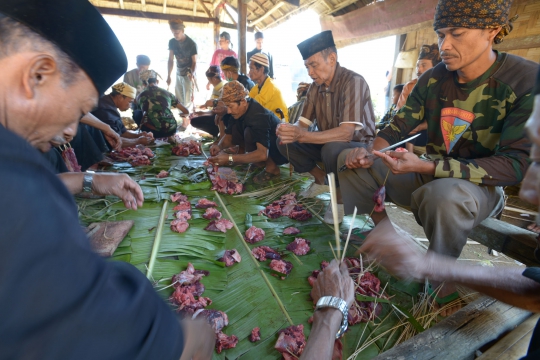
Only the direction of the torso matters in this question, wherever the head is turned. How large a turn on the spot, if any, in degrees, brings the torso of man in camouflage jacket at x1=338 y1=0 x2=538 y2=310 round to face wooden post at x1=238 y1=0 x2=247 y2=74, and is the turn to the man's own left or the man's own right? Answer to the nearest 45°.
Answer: approximately 90° to the man's own right

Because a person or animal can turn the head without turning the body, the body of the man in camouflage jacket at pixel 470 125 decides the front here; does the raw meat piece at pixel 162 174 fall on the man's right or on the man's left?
on the man's right

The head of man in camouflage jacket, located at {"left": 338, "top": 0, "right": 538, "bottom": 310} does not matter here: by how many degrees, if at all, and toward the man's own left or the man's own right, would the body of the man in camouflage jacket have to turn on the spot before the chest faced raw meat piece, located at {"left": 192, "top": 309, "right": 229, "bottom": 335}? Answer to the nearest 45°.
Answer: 0° — they already face it

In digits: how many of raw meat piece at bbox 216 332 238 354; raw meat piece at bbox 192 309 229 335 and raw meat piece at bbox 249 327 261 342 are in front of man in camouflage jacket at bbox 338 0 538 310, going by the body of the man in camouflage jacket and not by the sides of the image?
3

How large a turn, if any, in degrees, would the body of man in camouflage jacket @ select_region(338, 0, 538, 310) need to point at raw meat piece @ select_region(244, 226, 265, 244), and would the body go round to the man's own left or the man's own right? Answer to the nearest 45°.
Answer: approximately 45° to the man's own right

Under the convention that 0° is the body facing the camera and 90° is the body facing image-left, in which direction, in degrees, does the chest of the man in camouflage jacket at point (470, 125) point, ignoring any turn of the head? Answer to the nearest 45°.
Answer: approximately 45°

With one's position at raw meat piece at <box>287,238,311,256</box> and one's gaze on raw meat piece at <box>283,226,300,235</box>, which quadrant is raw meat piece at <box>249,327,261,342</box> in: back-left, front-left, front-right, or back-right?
back-left

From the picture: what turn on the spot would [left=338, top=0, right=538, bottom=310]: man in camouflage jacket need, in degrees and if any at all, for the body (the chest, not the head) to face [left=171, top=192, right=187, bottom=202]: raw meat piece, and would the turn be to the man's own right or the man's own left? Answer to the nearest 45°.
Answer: approximately 45° to the man's own right

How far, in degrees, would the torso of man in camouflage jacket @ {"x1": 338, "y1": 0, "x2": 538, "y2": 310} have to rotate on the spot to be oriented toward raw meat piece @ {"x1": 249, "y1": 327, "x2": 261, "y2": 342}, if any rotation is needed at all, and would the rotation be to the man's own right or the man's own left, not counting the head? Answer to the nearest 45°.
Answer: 0° — they already face it

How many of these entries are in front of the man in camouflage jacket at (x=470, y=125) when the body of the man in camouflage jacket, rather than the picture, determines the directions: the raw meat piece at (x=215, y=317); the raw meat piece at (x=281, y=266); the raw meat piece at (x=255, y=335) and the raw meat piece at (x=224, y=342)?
4

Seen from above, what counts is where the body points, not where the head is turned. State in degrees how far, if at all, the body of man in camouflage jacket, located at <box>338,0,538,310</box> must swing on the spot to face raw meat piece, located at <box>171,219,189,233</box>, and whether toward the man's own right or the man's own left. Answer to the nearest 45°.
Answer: approximately 45° to the man's own right

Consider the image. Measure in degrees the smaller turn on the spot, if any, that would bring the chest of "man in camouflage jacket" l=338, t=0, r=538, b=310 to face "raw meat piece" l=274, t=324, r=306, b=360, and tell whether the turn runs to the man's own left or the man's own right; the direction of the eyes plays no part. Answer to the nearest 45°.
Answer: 0° — they already face it
